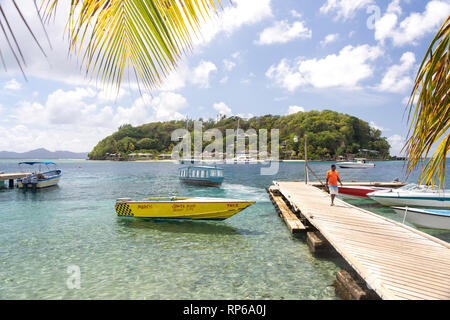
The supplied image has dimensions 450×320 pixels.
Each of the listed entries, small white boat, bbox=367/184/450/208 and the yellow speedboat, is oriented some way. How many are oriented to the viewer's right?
1

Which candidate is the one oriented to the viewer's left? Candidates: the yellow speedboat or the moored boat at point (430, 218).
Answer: the moored boat

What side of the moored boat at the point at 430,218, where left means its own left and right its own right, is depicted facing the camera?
left

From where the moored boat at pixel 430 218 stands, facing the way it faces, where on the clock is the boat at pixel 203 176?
the boat at pixel 203 176 is roughly at 1 o'clock from the moored boat at pixel 430 218.

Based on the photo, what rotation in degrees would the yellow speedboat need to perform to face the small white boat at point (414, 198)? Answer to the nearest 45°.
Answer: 0° — it already faces it

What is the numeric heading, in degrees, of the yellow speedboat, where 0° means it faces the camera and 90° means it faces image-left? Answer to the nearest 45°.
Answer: approximately 270°

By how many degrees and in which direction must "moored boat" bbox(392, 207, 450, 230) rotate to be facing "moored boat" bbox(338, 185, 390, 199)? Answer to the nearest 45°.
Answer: approximately 45° to its right

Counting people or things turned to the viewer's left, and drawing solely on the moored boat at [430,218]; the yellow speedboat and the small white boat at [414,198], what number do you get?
2

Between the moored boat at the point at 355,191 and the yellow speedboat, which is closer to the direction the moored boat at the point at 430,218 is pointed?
the yellow speedboat

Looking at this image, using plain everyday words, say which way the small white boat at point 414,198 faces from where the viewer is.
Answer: facing to the left of the viewer

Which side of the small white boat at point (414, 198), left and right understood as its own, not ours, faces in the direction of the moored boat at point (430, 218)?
left
